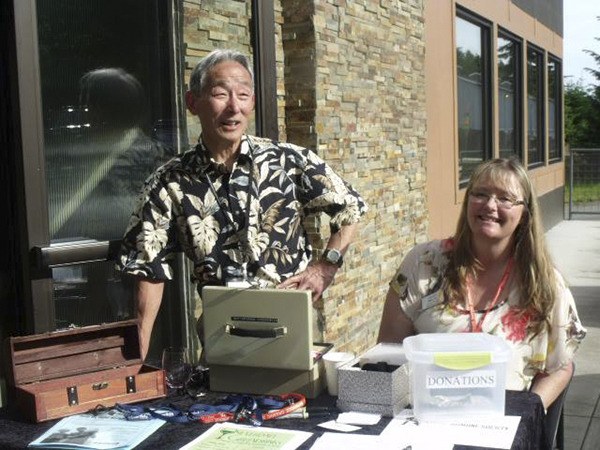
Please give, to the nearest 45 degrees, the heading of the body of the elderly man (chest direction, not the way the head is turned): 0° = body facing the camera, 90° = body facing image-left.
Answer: approximately 0°

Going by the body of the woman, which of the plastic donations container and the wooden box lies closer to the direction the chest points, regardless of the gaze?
the plastic donations container

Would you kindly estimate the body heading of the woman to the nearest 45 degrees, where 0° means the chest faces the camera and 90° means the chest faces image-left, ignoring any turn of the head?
approximately 0°

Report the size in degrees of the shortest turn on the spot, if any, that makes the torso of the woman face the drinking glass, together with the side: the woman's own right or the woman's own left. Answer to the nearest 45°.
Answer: approximately 45° to the woman's own right

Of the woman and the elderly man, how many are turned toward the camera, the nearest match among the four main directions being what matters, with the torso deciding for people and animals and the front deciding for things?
2

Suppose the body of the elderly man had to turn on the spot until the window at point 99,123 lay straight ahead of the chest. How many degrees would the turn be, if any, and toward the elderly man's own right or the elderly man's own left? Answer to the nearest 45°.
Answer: approximately 135° to the elderly man's own right

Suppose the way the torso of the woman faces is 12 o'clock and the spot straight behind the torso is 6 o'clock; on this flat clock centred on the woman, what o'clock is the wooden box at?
The wooden box is roughly at 2 o'clock from the woman.

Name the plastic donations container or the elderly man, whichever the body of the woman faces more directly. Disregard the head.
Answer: the plastic donations container

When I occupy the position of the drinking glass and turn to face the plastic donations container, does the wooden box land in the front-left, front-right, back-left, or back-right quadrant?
back-right

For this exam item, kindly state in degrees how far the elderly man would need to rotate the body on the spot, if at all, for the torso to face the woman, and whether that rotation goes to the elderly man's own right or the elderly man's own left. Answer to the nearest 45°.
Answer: approximately 90° to the elderly man's own left
